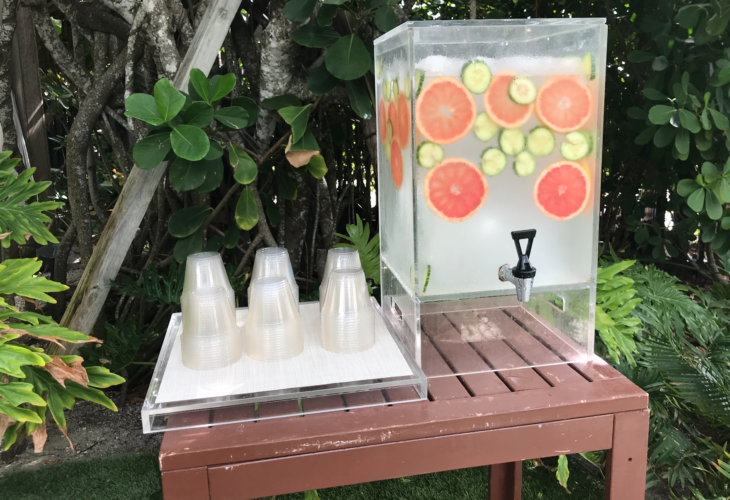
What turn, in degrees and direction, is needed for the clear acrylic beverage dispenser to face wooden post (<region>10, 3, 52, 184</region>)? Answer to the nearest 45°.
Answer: approximately 135° to its right

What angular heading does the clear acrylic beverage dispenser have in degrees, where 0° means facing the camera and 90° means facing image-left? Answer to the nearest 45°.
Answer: approximately 0°

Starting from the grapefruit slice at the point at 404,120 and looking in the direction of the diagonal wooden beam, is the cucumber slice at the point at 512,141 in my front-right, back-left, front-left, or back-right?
back-right
